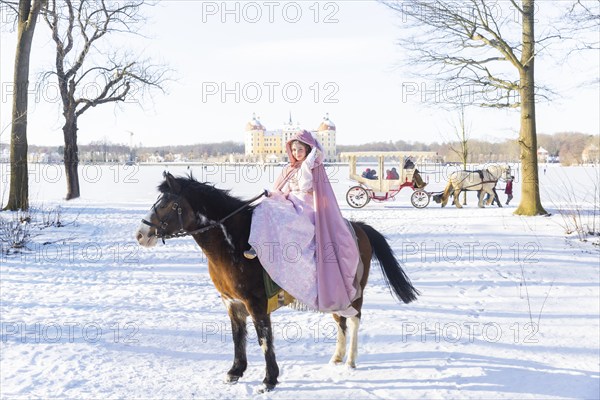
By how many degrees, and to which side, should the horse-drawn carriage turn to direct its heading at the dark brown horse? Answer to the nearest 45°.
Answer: approximately 90° to its right

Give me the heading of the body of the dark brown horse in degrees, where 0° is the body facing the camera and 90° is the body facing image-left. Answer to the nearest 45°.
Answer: approximately 45°

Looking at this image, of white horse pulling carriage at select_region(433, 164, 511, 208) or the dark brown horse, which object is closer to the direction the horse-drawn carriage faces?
the white horse pulling carriage

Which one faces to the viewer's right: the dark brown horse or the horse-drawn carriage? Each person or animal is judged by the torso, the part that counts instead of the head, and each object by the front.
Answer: the horse-drawn carriage

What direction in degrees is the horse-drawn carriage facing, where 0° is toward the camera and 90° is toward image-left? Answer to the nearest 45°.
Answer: approximately 270°

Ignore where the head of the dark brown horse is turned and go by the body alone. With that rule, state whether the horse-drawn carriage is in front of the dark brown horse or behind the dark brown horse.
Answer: behind

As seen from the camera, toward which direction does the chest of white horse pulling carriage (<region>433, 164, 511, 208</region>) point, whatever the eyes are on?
to the viewer's right

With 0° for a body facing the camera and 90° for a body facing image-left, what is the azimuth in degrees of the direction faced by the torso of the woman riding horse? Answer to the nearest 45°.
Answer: approximately 45°

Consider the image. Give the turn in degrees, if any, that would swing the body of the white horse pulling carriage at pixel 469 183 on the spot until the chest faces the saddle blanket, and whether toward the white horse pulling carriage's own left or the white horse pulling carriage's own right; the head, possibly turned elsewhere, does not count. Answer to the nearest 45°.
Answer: approximately 90° to the white horse pulling carriage's own right

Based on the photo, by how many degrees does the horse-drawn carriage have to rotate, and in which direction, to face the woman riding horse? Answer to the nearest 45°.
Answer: approximately 90° to its right
